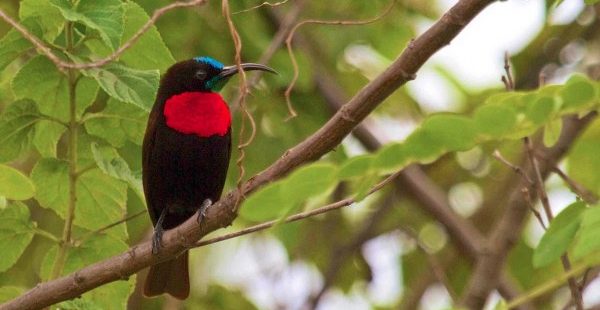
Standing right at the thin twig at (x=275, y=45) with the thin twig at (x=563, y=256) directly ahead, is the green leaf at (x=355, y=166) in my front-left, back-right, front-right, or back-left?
front-right

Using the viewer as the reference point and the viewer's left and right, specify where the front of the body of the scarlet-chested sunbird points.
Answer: facing the viewer and to the right of the viewer

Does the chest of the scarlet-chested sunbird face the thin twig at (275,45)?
no

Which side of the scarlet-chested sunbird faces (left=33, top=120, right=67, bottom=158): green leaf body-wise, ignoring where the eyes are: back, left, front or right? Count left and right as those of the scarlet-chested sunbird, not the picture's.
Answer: right

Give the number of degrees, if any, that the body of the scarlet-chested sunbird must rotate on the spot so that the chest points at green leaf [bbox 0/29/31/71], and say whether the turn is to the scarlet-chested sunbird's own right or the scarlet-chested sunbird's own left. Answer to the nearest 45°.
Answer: approximately 90° to the scarlet-chested sunbird's own right
